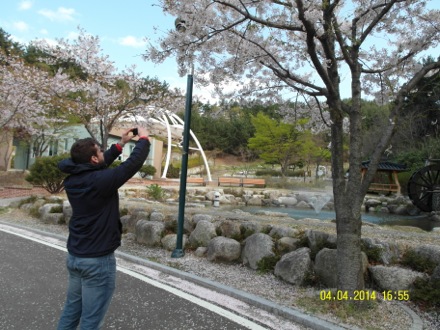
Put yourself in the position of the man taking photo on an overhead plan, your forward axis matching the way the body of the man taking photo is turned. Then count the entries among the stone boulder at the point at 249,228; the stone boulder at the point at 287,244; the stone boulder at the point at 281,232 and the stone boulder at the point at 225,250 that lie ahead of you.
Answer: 4

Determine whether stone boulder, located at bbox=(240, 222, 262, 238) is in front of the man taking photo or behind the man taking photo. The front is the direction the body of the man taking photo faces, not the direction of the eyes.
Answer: in front

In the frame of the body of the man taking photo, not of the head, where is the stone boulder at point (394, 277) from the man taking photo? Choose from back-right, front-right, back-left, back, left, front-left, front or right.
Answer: front-right

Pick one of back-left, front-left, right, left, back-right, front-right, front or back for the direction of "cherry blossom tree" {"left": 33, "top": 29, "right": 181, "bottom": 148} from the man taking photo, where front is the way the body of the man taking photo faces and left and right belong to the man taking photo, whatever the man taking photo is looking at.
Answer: front-left

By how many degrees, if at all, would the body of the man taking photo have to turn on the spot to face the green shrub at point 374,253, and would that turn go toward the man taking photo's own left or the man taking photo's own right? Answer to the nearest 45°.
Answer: approximately 45° to the man taking photo's own right

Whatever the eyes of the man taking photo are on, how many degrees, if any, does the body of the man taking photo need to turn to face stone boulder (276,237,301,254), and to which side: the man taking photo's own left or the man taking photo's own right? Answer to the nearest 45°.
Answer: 0° — they already face it

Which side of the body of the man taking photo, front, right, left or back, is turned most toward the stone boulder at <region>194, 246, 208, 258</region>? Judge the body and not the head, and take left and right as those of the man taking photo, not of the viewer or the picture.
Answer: front

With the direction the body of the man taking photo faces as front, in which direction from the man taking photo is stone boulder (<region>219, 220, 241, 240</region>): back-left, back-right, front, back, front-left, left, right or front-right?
front

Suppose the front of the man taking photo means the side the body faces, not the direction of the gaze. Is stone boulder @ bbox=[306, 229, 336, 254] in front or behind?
in front

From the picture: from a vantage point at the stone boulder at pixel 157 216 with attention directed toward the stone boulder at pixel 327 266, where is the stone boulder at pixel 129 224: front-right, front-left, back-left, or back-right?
back-right

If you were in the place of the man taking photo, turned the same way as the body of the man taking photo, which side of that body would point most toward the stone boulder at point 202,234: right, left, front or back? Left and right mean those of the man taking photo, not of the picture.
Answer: front

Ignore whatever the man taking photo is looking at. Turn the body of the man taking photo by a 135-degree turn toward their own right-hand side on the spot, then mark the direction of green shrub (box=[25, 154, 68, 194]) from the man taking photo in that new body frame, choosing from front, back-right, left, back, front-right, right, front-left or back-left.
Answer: back

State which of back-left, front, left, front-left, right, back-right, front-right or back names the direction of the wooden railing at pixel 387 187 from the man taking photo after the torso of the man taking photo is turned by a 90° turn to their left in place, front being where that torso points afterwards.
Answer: right

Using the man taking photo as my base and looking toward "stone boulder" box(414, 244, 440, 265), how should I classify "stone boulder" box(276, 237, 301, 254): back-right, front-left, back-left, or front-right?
front-left

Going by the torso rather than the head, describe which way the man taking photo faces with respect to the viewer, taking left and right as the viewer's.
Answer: facing away from the viewer and to the right of the viewer
